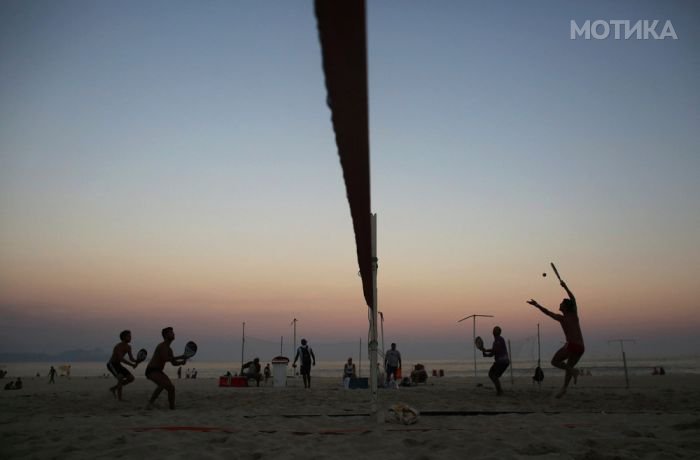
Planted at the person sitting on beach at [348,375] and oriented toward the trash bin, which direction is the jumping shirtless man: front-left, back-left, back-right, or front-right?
back-left

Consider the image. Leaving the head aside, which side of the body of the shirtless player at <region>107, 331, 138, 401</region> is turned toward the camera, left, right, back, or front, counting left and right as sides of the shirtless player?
right

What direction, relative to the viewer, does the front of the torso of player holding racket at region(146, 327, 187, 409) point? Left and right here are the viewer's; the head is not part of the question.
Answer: facing to the right of the viewer

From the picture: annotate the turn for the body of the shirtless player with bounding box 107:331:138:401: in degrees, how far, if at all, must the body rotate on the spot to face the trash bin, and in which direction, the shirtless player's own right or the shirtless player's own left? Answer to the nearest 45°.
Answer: approximately 45° to the shirtless player's own left

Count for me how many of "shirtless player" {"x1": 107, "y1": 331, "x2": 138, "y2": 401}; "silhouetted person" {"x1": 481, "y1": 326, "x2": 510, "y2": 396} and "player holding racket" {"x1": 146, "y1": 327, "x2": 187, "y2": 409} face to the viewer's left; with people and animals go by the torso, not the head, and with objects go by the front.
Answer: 1

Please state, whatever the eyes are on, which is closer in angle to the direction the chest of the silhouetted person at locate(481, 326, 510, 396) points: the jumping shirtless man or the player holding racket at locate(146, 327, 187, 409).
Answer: the player holding racket

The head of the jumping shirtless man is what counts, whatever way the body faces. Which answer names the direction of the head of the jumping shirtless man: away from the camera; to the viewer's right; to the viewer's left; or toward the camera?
to the viewer's left

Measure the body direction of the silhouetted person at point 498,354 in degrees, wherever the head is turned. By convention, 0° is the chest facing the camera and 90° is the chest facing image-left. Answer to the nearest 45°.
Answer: approximately 90°

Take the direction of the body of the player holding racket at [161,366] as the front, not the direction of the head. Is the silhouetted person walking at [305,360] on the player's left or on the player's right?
on the player's left

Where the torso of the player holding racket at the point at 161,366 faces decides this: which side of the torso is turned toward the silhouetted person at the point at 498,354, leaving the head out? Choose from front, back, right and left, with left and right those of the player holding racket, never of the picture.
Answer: front
